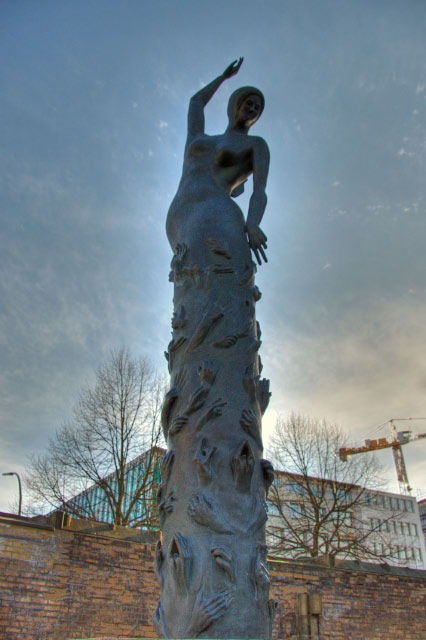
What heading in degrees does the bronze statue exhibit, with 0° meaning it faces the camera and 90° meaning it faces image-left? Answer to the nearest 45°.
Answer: approximately 0°

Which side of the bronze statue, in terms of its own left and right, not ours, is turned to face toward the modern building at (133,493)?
back

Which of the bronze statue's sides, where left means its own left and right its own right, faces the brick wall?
back
